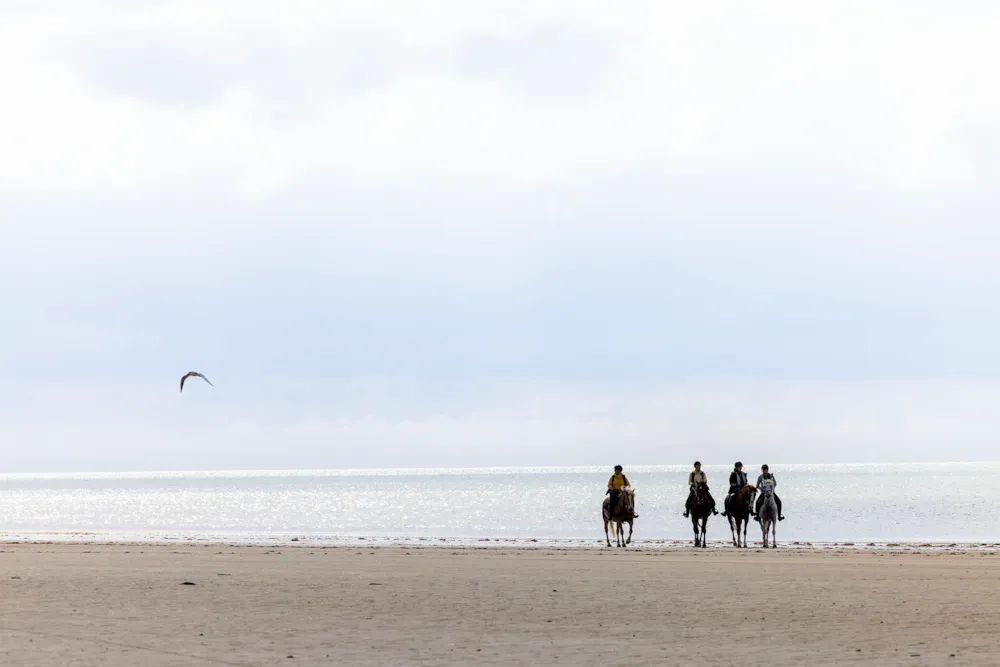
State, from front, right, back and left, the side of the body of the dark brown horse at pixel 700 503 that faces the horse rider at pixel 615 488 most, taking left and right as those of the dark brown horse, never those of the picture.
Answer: right

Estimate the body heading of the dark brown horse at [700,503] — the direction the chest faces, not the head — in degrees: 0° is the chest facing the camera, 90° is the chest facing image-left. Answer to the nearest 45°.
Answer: approximately 0°
